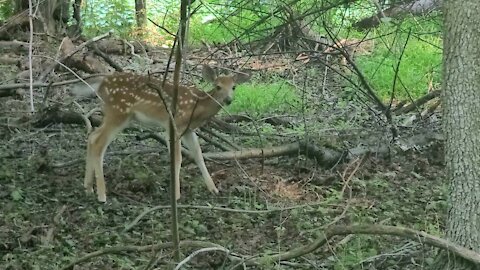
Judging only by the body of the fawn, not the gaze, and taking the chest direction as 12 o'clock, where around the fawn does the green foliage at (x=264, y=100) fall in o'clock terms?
The green foliage is roughly at 10 o'clock from the fawn.

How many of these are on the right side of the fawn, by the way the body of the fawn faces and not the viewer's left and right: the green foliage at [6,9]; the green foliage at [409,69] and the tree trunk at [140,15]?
0

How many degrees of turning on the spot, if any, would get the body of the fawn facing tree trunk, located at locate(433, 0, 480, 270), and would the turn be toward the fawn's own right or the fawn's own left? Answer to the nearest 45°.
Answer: approximately 45° to the fawn's own right

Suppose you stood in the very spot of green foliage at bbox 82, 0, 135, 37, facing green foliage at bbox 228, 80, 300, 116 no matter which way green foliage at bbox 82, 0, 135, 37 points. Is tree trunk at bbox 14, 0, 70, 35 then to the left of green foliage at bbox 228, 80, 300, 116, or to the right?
right

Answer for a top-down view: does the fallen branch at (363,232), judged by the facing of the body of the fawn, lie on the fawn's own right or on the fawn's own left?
on the fawn's own right

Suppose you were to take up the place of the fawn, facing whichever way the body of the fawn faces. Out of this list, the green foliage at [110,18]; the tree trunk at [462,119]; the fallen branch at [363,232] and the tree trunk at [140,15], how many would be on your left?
2

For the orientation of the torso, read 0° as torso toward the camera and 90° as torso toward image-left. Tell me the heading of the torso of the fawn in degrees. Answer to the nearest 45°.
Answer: approximately 270°

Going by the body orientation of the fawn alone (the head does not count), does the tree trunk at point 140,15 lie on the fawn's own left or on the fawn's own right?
on the fawn's own left

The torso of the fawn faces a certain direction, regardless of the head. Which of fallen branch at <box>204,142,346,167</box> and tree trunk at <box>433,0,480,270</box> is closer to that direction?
the fallen branch

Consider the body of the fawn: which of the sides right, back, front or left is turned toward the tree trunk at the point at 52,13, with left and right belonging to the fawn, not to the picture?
left
